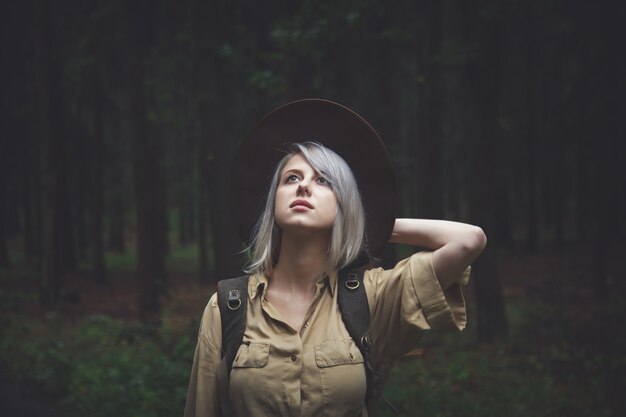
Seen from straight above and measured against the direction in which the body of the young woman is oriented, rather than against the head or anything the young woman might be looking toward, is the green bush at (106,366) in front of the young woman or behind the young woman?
behind

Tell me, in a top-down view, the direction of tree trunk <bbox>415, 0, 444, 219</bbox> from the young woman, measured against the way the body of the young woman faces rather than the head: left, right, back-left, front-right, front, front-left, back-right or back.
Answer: back

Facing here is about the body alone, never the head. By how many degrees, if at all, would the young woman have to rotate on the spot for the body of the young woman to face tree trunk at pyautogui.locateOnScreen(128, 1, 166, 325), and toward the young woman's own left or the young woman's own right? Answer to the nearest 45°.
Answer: approximately 180°

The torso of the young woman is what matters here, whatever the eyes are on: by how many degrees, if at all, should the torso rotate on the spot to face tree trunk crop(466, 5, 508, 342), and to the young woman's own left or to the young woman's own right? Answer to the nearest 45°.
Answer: approximately 180°

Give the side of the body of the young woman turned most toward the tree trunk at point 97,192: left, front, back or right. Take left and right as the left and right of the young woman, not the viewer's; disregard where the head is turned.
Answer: back

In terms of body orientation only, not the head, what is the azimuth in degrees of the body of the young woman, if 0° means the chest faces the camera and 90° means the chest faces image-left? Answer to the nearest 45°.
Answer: approximately 0°
